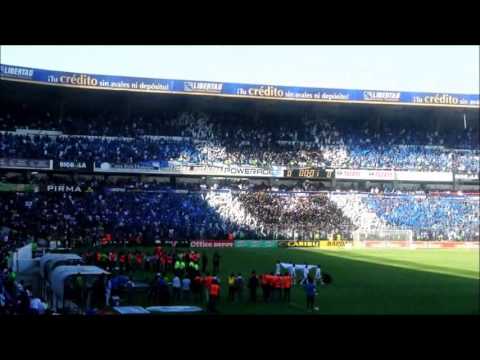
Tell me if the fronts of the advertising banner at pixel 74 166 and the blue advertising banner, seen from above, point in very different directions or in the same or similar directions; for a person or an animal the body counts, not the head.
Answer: same or similar directions

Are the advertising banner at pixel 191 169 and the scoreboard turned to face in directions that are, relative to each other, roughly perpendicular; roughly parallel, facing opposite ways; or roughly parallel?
roughly parallel

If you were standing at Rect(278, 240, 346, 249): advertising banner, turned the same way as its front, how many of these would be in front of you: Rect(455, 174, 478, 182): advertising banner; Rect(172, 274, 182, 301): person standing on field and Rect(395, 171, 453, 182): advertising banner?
1

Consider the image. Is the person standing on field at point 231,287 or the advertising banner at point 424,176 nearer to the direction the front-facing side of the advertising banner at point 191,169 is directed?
the person standing on field

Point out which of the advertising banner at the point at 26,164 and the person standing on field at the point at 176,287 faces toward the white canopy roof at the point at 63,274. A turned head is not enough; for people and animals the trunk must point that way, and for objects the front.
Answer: the advertising banner

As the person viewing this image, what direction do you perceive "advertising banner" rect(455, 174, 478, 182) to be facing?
facing the viewer

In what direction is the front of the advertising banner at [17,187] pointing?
toward the camera

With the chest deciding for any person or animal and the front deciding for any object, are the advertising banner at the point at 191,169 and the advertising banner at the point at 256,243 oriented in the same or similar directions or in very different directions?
same or similar directions

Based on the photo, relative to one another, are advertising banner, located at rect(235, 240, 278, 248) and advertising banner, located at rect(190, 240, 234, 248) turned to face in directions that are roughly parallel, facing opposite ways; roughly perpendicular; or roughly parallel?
roughly parallel

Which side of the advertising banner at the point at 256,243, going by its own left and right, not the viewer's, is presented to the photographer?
front

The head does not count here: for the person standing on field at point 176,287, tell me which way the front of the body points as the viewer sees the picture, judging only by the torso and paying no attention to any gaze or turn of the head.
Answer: away from the camera

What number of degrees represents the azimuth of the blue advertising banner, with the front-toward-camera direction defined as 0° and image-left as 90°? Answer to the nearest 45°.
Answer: approximately 0°

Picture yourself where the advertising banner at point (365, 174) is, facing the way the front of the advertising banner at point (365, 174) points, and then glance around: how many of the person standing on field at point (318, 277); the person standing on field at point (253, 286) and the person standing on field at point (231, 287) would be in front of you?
3

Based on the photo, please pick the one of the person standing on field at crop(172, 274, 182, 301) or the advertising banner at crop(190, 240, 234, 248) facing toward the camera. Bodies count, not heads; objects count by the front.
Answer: the advertising banner

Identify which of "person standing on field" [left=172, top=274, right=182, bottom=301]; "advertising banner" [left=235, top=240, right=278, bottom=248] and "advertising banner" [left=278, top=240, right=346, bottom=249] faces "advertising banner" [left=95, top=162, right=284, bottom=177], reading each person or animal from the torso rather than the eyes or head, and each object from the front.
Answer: the person standing on field

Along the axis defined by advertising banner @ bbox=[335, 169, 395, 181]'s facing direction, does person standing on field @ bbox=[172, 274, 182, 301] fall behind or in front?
in front

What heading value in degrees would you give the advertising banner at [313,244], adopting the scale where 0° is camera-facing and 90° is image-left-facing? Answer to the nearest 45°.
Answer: approximately 0°
